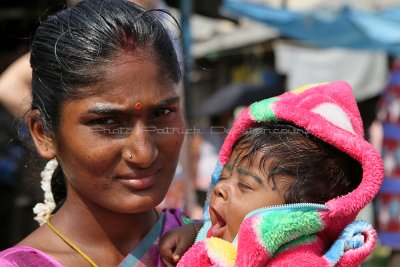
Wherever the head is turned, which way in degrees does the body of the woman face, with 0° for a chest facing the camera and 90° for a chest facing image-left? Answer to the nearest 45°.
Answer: approximately 315°

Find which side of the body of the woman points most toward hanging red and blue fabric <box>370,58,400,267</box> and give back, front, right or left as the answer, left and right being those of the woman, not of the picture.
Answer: left

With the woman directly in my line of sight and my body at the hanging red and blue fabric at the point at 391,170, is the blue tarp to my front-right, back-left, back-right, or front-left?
back-right

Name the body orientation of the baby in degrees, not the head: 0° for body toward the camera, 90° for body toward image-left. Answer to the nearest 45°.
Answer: approximately 45°

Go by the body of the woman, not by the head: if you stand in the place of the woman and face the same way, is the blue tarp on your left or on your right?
on your left

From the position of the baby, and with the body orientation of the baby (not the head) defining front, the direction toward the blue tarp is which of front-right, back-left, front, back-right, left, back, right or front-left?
back-right
